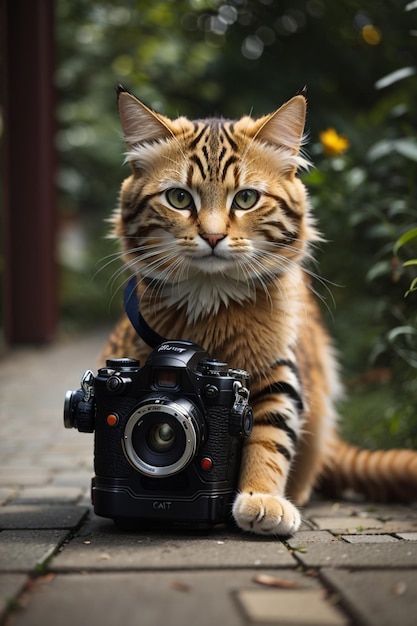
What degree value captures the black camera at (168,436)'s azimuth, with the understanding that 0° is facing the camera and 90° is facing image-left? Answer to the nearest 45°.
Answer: approximately 0°

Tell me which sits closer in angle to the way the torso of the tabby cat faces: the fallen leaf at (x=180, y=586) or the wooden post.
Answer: the fallen leaf

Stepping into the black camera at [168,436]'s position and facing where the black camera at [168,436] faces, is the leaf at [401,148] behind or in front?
behind

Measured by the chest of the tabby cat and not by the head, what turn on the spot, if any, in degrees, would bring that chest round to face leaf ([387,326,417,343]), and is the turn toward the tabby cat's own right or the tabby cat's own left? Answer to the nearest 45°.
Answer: approximately 135° to the tabby cat's own left

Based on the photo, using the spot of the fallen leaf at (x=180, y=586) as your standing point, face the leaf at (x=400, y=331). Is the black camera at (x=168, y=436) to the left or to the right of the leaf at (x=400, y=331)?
left

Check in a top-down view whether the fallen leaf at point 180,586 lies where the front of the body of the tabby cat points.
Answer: yes

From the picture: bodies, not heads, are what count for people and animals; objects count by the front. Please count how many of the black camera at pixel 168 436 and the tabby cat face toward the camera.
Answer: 2

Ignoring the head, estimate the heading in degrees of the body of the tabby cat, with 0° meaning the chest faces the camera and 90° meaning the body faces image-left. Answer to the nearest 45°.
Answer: approximately 0°
